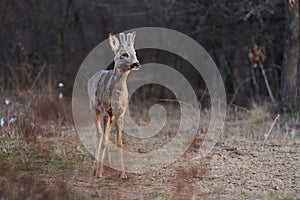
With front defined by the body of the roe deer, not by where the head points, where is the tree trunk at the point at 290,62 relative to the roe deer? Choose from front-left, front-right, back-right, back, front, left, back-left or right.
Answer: left

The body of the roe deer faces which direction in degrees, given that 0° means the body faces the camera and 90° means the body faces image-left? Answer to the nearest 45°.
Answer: approximately 315°
